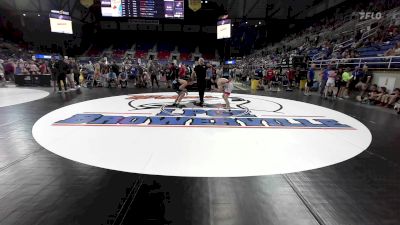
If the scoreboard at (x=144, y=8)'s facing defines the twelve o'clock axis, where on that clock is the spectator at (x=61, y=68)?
The spectator is roughly at 1 o'clock from the scoreboard.

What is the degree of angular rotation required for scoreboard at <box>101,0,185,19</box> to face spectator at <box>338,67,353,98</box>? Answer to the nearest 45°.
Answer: approximately 45° to its left

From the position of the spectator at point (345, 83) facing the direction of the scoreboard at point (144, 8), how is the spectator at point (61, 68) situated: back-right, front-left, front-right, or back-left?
front-left

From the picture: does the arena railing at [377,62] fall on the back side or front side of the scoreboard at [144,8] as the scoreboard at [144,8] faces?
on the front side

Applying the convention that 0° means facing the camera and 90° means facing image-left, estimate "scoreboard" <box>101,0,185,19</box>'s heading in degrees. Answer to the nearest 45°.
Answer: approximately 0°
